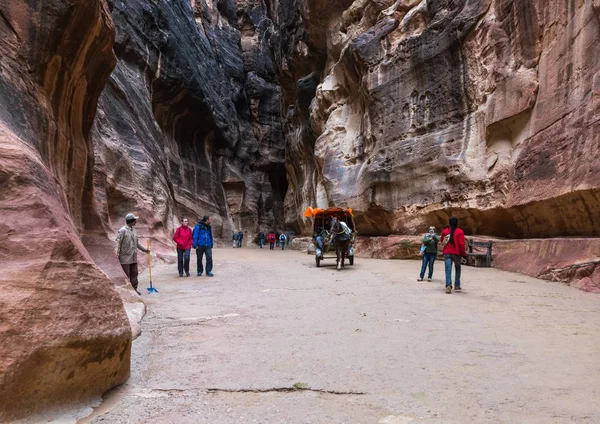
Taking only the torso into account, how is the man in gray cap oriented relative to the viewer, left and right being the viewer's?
facing the viewer and to the right of the viewer

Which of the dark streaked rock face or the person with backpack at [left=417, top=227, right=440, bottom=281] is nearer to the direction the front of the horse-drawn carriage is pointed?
the person with backpack

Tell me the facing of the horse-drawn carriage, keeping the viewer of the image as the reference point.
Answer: facing the viewer

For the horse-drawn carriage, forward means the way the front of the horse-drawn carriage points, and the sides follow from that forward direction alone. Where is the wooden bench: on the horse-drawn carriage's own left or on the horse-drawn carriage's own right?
on the horse-drawn carriage's own left

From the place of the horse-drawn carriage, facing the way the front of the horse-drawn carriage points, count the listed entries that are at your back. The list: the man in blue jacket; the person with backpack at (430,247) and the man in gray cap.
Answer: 0

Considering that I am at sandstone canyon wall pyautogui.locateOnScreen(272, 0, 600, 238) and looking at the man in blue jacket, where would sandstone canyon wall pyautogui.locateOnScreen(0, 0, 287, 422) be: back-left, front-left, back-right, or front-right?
front-left

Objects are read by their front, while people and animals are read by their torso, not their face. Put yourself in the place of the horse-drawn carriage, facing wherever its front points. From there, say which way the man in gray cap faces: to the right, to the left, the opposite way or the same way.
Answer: to the left

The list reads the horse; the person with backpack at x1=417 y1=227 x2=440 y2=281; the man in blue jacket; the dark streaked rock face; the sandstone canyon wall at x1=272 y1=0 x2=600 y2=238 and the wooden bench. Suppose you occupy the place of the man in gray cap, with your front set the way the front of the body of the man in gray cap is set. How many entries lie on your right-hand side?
0

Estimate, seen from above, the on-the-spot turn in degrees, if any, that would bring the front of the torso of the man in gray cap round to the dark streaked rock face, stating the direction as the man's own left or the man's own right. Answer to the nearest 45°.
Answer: approximately 135° to the man's own left

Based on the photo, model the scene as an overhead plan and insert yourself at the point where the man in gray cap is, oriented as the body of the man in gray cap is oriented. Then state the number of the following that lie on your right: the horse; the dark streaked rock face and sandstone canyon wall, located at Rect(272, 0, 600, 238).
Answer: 0
